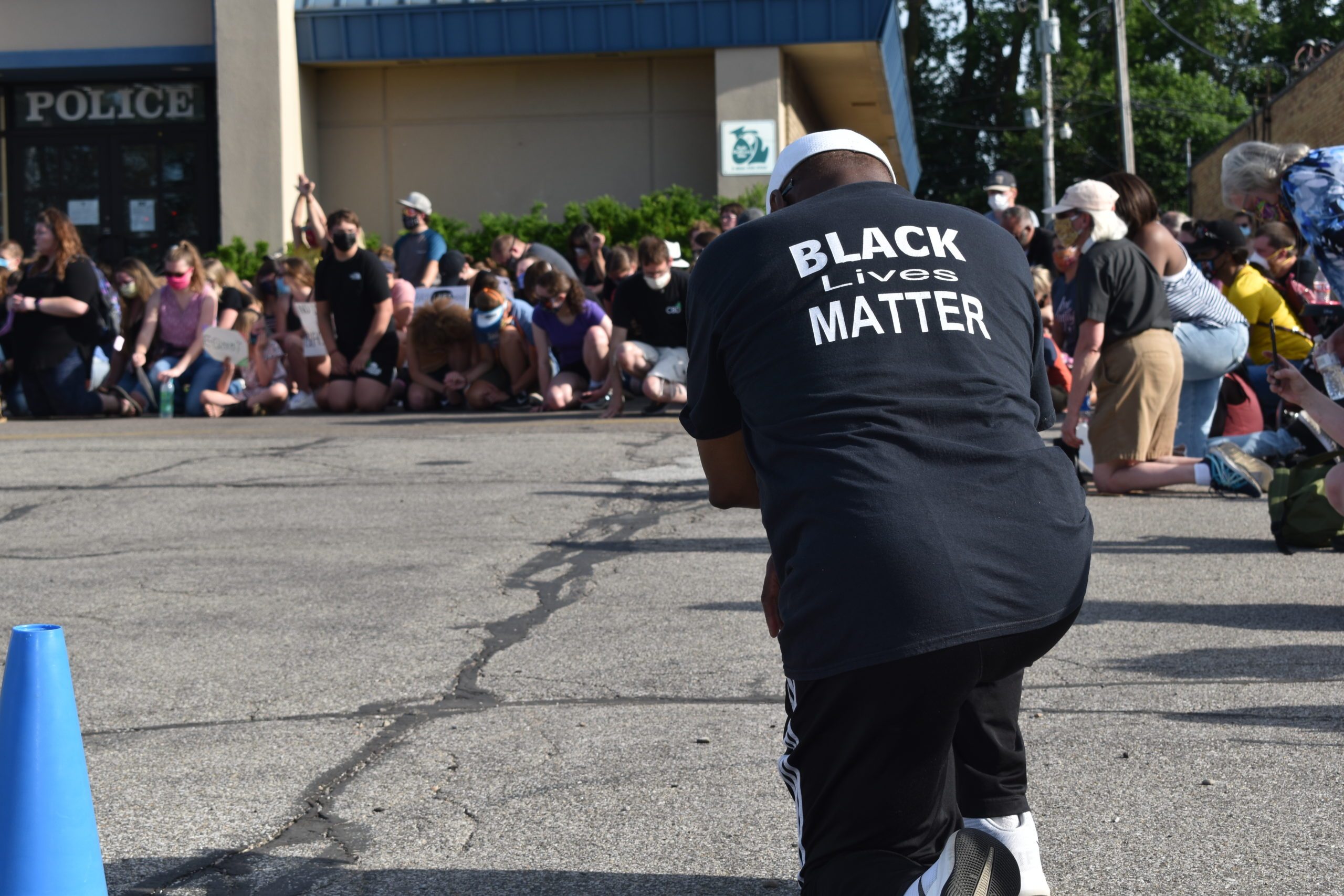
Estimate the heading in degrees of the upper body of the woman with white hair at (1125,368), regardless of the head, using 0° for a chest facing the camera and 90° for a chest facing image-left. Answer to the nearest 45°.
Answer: approximately 90°

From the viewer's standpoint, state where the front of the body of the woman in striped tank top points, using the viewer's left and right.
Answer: facing to the left of the viewer

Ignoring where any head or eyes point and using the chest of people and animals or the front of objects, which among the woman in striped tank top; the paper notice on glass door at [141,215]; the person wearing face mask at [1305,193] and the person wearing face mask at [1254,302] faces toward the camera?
the paper notice on glass door

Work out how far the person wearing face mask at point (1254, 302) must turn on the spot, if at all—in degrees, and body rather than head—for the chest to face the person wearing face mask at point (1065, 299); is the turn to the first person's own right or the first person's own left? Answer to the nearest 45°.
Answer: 0° — they already face them

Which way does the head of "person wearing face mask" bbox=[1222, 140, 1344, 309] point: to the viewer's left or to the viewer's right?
to the viewer's left

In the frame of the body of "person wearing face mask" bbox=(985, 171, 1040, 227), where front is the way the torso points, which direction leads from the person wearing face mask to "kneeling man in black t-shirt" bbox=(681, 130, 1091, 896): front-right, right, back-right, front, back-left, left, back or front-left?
front-left

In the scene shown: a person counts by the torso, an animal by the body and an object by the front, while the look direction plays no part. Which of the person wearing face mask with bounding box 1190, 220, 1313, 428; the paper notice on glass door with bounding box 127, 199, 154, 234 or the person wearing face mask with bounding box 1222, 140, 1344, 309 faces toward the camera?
the paper notice on glass door

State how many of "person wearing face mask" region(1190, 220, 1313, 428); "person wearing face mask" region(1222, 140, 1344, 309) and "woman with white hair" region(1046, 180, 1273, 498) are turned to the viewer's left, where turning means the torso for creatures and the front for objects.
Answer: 3

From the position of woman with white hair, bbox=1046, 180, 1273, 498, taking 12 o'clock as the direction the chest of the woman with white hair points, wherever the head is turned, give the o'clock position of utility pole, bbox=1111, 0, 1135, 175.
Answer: The utility pole is roughly at 3 o'clock from the woman with white hair.

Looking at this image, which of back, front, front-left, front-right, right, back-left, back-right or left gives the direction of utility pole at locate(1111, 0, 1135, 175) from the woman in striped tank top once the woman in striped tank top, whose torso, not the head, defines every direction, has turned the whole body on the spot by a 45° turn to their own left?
back-right

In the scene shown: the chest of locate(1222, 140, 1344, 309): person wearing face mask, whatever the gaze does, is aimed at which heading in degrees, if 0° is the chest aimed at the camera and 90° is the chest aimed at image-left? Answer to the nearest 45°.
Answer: approximately 90°
